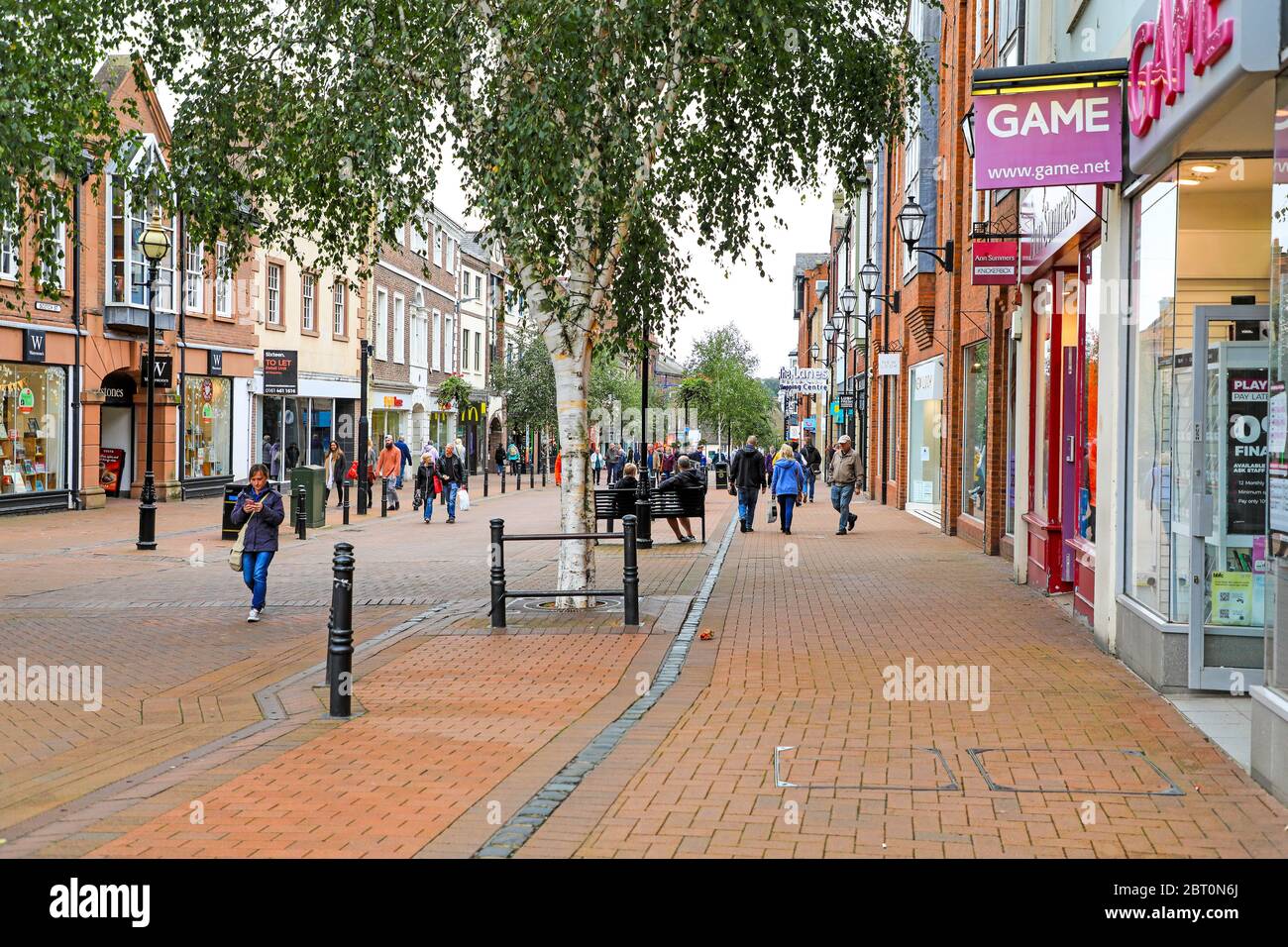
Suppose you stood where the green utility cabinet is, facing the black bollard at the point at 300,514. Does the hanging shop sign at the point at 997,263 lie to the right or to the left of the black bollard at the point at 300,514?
left

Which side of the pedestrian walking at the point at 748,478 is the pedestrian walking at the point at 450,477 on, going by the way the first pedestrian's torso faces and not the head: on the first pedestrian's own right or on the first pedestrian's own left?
on the first pedestrian's own left

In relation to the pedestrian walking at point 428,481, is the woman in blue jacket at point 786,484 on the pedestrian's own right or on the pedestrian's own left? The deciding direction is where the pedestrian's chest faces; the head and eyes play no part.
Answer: on the pedestrian's own left

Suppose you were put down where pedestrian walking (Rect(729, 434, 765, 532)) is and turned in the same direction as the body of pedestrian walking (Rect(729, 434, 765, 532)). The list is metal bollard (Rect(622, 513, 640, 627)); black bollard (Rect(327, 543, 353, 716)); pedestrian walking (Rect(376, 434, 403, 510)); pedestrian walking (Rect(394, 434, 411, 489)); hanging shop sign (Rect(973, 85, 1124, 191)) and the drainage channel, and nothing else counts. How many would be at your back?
4

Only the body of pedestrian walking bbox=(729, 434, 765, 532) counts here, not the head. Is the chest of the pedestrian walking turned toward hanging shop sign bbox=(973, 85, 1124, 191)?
no

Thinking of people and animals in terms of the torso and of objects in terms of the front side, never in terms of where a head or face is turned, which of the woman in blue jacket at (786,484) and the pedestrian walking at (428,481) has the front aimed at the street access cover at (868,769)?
the pedestrian walking

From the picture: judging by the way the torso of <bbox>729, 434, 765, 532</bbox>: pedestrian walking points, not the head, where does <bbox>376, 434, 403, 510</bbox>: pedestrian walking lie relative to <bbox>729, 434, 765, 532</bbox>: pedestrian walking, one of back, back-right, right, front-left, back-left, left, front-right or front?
front-left

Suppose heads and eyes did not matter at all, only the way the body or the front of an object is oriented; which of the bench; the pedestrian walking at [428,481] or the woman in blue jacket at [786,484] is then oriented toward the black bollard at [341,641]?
the pedestrian walking

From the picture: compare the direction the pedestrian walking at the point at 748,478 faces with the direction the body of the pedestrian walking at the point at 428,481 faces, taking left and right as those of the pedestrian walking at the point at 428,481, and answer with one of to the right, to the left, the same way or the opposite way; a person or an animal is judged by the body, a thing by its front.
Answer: the opposite way

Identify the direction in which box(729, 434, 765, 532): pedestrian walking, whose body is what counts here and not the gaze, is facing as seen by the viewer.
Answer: away from the camera

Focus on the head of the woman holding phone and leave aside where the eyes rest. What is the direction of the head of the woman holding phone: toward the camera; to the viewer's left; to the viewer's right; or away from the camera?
toward the camera

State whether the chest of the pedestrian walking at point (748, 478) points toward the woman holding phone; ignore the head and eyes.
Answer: no

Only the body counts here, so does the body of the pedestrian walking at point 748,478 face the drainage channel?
no

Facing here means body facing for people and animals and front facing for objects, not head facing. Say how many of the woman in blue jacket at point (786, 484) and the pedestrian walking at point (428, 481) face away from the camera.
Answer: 1
